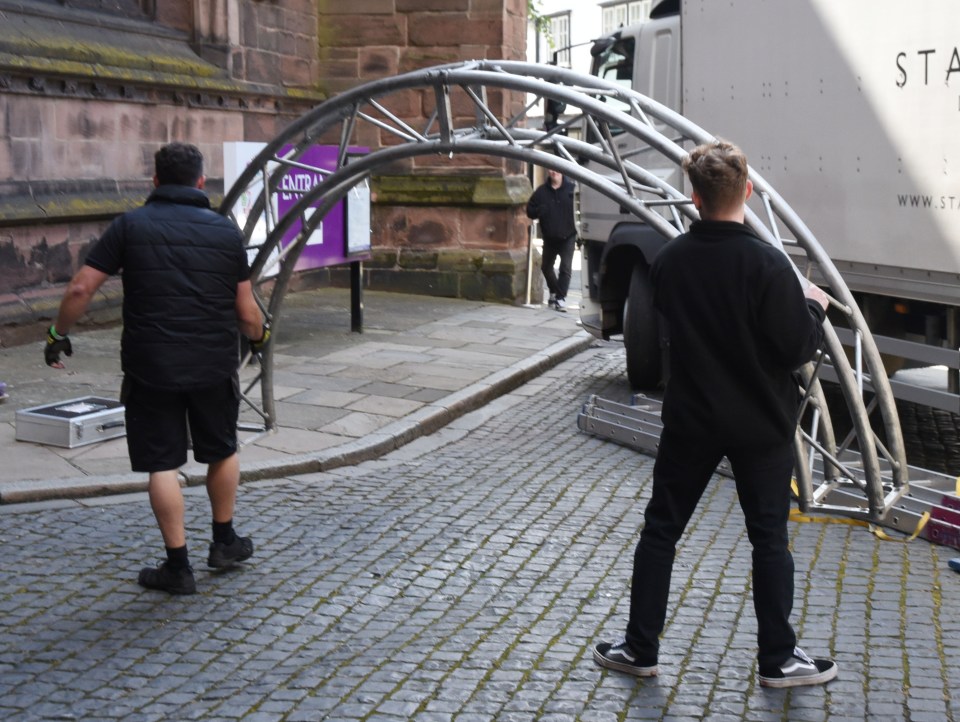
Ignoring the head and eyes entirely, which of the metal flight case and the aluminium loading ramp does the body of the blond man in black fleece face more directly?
the aluminium loading ramp

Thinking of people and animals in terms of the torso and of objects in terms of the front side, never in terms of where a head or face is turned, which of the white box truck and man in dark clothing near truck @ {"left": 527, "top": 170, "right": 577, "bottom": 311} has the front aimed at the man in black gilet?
the man in dark clothing near truck

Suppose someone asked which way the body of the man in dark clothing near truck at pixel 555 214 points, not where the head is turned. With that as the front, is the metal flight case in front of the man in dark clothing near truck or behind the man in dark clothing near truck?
in front

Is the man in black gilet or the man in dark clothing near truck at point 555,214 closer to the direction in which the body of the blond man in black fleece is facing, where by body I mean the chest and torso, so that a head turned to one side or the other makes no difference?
the man in dark clothing near truck

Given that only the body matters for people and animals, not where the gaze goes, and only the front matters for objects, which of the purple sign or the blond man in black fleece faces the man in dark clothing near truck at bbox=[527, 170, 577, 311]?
the blond man in black fleece

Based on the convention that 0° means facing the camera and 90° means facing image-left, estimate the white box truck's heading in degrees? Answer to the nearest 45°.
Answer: approximately 135°

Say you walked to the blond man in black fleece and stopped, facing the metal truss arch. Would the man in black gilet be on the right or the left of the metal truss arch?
left

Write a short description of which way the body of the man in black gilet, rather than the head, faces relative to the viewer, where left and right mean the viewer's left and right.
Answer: facing away from the viewer

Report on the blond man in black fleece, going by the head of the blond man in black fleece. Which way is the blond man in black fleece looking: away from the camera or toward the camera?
away from the camera

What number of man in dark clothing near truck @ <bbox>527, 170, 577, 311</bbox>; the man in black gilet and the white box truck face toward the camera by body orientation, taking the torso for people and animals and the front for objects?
1

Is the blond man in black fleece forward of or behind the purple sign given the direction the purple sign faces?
forward

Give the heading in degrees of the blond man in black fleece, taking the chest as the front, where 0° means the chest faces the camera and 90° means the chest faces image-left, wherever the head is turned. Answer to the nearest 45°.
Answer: approximately 180°

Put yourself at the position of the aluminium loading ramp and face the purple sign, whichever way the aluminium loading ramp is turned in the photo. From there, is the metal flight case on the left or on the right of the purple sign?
left

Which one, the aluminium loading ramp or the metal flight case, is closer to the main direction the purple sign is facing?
the aluminium loading ramp

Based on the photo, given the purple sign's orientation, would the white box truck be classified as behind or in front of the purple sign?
in front

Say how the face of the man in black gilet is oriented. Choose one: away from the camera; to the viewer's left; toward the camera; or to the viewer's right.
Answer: away from the camera

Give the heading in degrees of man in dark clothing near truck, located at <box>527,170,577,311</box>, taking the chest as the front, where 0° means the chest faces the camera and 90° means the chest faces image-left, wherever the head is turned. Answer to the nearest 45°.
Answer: approximately 0°

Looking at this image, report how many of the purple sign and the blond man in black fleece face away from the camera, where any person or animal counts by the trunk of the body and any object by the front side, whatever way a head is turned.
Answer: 1

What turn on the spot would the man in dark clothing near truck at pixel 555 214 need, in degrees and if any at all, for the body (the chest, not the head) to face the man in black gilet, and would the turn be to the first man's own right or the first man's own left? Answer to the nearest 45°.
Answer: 0° — they already face them

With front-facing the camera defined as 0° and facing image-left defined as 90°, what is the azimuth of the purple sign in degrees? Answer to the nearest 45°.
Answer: approximately 315°
